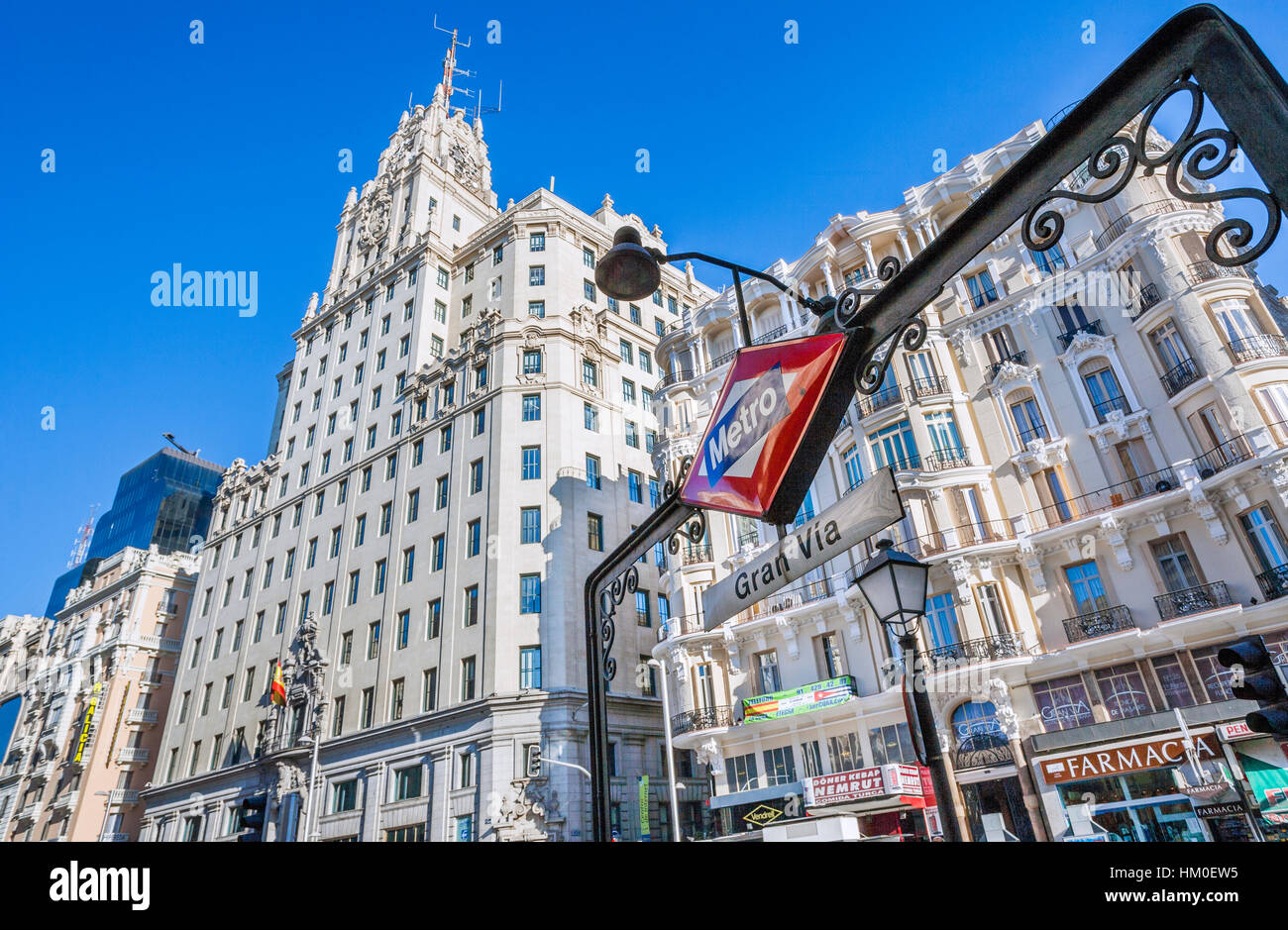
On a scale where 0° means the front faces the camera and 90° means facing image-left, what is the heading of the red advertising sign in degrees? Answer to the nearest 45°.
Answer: approximately 45°

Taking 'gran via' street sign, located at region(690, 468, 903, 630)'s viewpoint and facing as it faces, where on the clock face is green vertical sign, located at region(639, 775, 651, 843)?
The green vertical sign is roughly at 4 o'clock from the 'gran via' street sign.

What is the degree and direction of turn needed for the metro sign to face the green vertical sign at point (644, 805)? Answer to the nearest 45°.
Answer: approximately 135° to its right

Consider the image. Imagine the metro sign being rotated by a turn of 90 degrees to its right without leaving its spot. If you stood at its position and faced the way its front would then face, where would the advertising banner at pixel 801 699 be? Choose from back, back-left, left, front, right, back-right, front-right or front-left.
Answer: front-right
